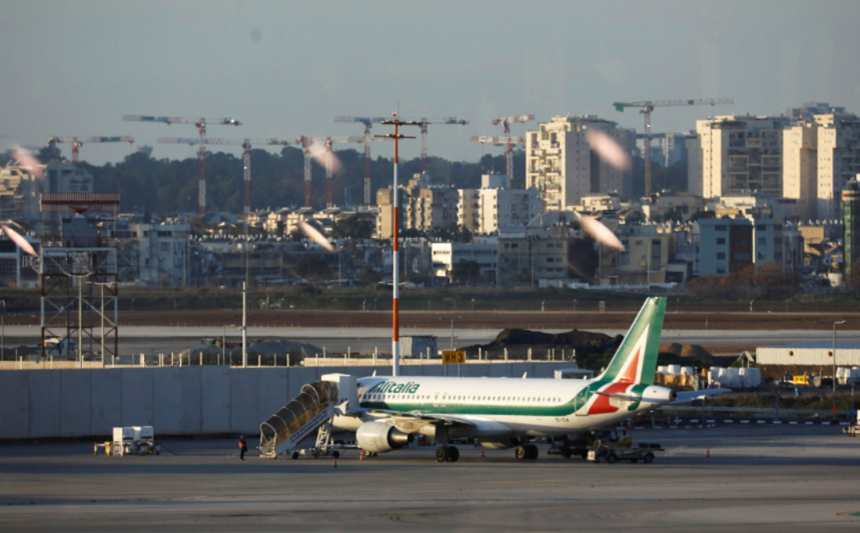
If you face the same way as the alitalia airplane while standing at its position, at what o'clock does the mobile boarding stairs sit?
The mobile boarding stairs is roughly at 11 o'clock from the alitalia airplane.

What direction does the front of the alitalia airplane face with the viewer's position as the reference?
facing away from the viewer and to the left of the viewer

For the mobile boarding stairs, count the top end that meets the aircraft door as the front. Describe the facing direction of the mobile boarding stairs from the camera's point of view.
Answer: facing away from the viewer and to the right of the viewer

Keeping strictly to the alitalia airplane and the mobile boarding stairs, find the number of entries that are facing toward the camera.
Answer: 0
